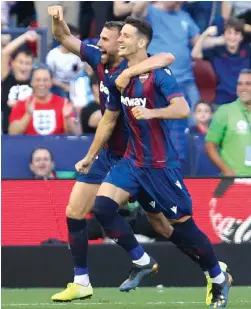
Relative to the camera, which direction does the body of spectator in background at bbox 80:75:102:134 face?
toward the camera

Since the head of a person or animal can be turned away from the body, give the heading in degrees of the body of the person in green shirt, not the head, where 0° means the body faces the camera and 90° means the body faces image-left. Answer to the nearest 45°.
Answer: approximately 0°

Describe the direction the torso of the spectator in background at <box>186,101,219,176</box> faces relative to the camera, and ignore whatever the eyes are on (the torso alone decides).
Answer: toward the camera

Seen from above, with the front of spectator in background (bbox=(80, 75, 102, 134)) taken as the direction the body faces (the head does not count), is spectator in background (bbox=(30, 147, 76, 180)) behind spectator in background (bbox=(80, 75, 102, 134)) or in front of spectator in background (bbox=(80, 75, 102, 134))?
in front

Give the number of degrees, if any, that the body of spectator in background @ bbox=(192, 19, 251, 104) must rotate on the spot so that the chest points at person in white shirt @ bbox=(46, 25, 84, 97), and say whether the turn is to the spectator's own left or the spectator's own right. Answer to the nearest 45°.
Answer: approximately 90° to the spectator's own right

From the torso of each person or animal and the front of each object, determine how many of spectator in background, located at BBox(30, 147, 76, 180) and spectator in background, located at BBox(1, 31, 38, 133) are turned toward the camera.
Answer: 2

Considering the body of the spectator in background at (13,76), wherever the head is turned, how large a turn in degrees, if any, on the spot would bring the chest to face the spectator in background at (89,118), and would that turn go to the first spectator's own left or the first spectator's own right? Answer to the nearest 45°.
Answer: approximately 45° to the first spectator's own left

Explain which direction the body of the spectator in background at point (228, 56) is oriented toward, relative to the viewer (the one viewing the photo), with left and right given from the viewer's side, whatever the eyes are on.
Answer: facing the viewer

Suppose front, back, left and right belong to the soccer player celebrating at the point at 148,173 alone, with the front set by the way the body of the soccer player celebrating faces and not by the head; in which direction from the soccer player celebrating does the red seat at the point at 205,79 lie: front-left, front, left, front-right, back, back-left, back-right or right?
back-right
